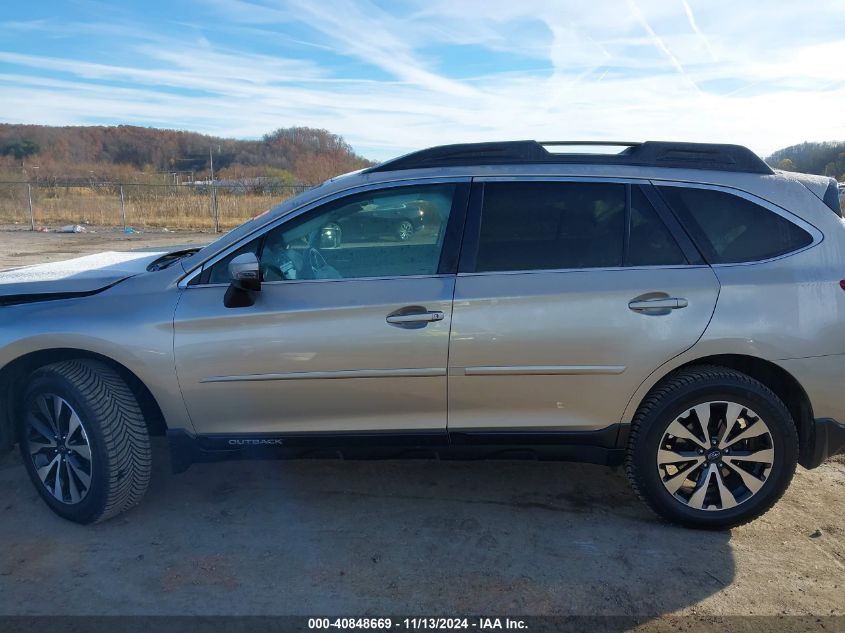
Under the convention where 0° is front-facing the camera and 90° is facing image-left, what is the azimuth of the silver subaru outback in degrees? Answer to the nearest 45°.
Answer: approximately 90°
